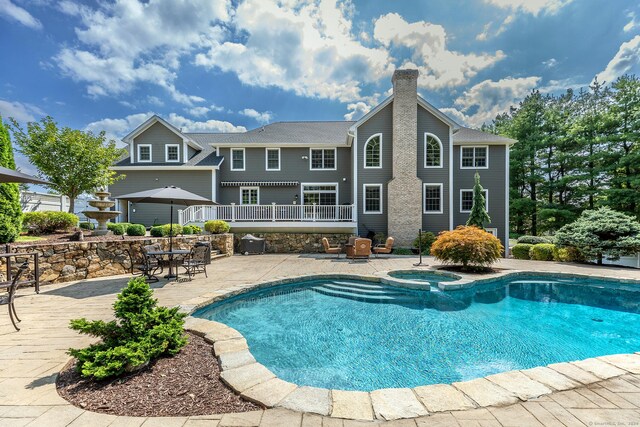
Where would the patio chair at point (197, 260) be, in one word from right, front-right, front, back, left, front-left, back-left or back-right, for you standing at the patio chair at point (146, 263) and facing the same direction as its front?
front

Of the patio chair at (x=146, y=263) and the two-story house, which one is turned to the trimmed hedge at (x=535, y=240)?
the patio chair

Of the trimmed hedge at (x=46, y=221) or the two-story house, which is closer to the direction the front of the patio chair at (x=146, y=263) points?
the two-story house

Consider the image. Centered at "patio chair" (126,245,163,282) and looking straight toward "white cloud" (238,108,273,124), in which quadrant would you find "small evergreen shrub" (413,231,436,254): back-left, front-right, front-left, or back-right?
front-right

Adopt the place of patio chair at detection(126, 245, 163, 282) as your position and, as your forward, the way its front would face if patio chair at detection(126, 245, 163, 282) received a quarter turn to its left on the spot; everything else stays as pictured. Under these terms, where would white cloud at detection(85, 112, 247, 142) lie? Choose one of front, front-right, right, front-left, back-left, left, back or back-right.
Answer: front

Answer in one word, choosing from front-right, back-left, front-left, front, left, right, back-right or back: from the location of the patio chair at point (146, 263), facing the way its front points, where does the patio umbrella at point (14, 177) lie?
back-right

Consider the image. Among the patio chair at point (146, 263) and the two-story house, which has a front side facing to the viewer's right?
the patio chair

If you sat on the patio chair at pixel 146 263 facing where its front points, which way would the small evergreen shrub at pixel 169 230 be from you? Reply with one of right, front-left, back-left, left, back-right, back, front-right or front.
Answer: left

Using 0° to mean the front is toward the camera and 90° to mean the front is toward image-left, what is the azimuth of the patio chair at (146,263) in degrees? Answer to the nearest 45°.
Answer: approximately 270°

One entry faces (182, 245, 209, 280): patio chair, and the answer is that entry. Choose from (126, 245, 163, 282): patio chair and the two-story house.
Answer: (126, 245, 163, 282): patio chair

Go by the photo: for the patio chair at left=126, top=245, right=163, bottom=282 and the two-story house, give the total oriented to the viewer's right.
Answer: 1

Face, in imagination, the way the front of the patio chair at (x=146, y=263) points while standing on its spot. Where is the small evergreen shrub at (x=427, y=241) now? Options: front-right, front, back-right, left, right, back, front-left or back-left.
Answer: front
